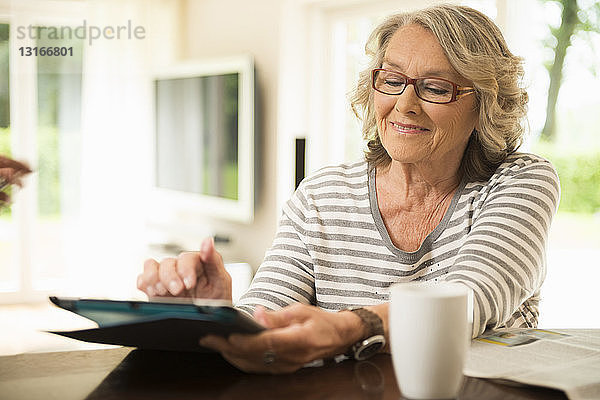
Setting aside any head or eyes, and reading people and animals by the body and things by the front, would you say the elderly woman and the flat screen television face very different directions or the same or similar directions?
same or similar directions

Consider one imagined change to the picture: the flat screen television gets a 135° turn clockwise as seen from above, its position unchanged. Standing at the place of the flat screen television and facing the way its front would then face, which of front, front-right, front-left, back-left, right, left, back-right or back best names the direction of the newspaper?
back

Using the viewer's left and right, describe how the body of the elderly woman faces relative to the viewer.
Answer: facing the viewer and to the left of the viewer

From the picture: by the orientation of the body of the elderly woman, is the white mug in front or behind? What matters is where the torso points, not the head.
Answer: in front

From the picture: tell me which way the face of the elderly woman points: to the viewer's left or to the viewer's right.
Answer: to the viewer's left

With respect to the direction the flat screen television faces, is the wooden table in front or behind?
in front

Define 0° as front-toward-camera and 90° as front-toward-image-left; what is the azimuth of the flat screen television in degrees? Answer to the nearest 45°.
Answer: approximately 45°

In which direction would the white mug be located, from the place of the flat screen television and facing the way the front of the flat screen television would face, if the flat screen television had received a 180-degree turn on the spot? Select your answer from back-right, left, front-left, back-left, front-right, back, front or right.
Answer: back-right

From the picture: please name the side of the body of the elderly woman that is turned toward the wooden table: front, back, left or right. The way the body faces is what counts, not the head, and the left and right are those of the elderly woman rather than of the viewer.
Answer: front

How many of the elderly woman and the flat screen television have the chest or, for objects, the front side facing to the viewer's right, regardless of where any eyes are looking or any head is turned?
0

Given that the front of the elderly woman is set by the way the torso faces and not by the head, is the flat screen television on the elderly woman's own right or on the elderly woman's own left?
on the elderly woman's own right
